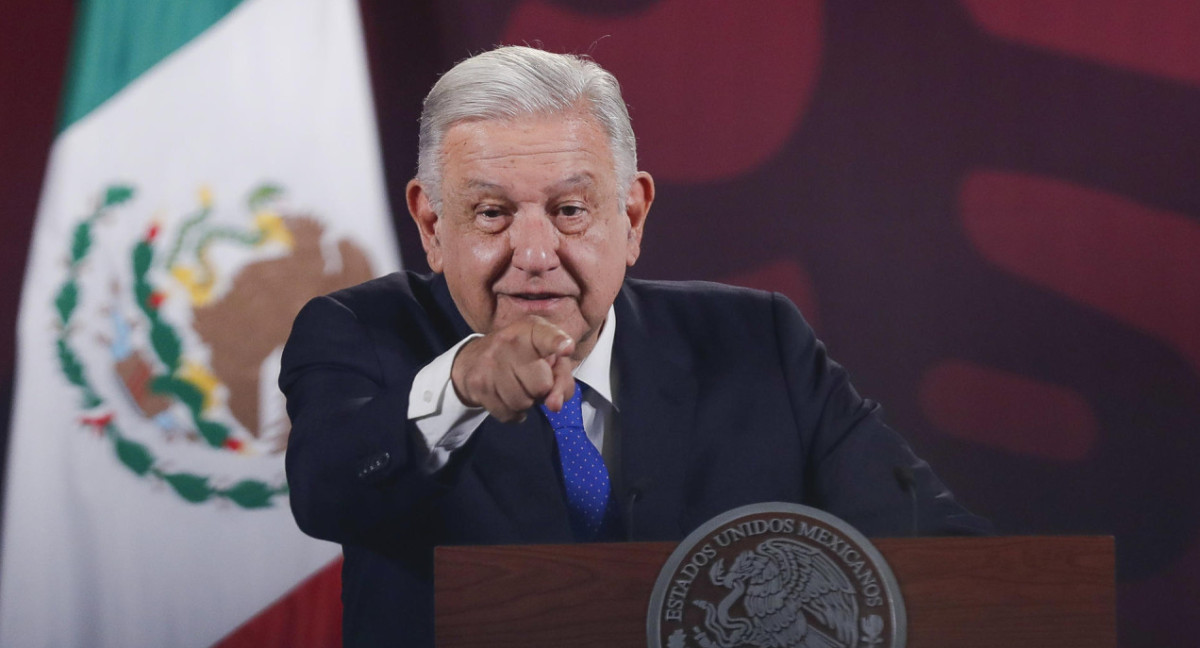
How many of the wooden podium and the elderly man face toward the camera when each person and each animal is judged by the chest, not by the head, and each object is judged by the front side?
2

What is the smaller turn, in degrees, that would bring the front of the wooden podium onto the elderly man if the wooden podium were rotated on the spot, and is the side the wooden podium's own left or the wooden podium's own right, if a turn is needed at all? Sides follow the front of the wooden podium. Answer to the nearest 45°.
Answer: approximately 180°

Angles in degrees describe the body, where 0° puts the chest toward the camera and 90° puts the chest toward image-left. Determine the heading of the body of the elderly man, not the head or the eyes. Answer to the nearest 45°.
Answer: approximately 0°

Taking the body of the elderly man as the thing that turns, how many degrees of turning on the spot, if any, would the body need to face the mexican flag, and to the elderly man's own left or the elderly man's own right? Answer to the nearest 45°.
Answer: approximately 135° to the elderly man's own right

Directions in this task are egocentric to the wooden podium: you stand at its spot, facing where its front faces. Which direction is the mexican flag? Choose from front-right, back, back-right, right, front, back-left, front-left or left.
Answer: back-right
